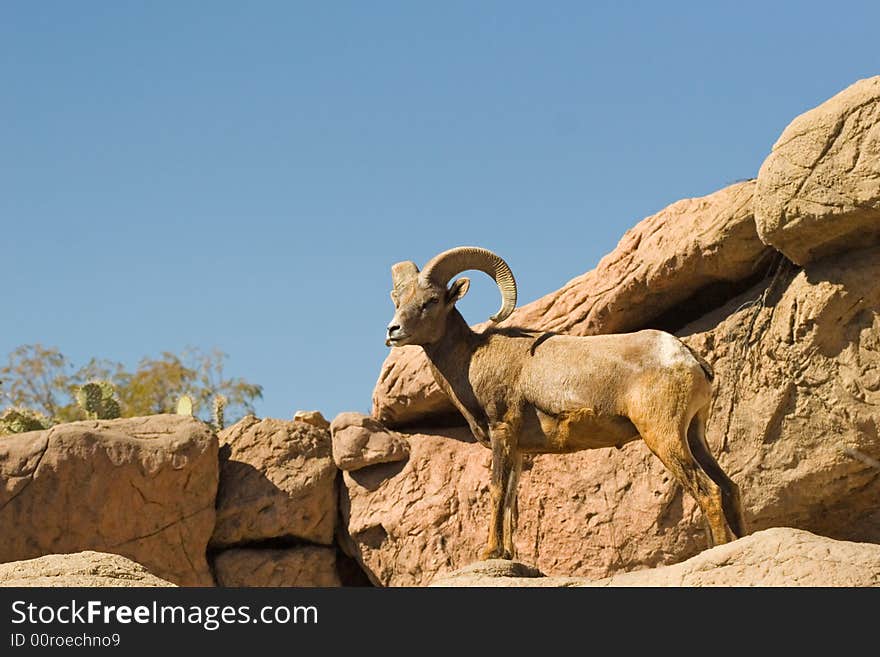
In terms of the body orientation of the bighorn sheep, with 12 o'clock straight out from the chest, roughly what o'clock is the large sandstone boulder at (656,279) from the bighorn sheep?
The large sandstone boulder is roughly at 4 o'clock from the bighorn sheep.

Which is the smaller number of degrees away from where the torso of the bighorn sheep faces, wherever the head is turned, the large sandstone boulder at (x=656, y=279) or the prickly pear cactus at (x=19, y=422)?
the prickly pear cactus

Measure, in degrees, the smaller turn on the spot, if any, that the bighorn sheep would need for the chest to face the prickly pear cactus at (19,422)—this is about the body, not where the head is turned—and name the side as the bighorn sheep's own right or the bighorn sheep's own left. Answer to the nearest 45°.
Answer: approximately 45° to the bighorn sheep's own right

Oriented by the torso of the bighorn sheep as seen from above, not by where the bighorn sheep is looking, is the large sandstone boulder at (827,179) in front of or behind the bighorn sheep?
behind

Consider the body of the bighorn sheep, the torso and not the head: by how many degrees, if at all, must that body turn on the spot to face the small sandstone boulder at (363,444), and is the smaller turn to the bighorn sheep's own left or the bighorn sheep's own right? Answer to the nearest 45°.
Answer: approximately 45° to the bighorn sheep's own right

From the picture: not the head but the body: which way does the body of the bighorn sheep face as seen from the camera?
to the viewer's left

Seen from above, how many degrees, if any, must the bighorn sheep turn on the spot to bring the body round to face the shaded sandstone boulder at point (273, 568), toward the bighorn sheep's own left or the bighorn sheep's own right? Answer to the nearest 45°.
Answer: approximately 45° to the bighorn sheep's own right

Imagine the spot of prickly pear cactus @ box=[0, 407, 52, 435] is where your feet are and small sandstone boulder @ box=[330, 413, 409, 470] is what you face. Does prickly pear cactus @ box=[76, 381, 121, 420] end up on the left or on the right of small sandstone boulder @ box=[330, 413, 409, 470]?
left

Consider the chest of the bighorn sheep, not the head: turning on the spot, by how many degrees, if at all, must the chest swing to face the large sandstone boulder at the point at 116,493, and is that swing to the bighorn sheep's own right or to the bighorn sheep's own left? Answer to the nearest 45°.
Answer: approximately 45° to the bighorn sheep's own right
